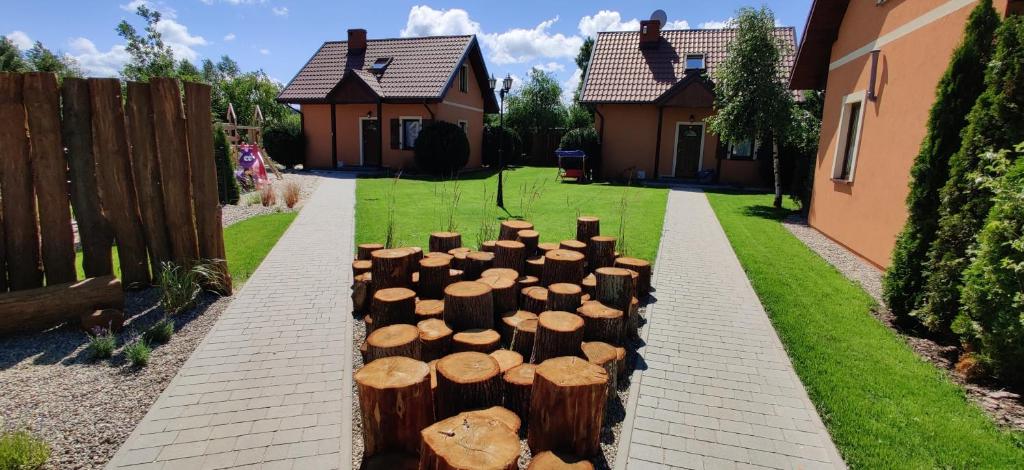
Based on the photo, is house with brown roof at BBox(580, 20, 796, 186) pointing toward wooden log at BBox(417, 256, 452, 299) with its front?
yes

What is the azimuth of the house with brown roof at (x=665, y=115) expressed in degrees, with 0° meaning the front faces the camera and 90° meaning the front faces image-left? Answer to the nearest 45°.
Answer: approximately 0°

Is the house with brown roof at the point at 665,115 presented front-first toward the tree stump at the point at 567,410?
yes

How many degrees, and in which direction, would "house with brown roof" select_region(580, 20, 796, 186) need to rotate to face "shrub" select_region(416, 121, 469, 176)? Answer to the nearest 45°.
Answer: approximately 45° to its right

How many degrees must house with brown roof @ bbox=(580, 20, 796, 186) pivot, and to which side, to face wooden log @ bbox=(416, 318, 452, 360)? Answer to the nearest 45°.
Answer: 0° — it already faces it

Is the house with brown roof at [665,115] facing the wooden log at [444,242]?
yes

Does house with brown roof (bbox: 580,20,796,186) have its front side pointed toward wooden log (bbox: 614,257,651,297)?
yes

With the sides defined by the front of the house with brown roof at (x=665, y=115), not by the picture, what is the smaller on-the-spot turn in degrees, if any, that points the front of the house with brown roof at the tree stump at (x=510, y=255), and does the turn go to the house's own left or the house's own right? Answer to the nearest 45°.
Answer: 0° — it already faces it

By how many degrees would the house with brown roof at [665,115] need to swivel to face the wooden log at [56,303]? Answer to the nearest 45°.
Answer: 0° — it already faces it

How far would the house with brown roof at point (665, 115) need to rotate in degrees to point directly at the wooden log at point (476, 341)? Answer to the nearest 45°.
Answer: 0° — it already faces it

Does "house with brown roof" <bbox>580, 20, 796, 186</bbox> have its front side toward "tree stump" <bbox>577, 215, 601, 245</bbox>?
yes

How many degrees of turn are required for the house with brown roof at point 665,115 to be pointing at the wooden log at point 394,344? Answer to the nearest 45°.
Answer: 0° — it already faces it
